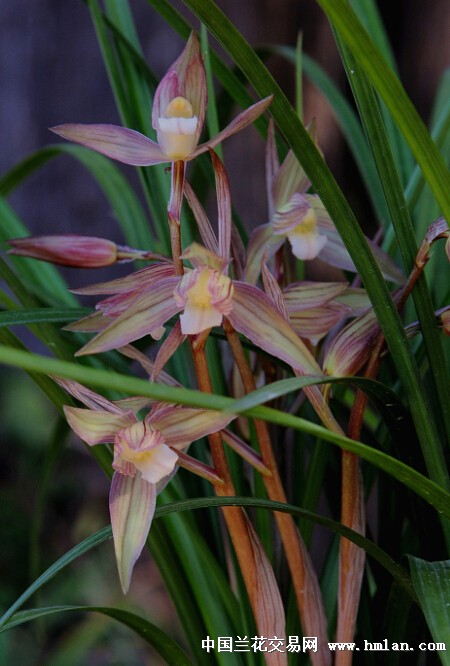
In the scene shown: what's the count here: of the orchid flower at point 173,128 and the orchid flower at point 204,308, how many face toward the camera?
2

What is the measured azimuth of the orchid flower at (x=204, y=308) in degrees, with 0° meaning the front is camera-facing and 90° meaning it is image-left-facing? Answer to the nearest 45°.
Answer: approximately 0°

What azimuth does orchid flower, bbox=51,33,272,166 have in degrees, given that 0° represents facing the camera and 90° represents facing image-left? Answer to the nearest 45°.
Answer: approximately 0°
